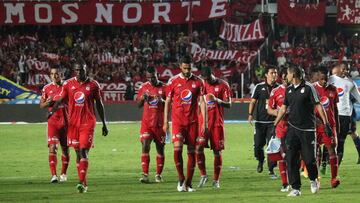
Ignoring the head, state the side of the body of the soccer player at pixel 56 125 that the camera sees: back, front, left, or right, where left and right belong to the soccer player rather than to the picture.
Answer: front

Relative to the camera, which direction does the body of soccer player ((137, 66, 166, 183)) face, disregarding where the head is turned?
toward the camera

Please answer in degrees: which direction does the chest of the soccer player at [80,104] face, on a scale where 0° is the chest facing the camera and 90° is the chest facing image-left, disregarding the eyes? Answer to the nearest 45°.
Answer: approximately 0°

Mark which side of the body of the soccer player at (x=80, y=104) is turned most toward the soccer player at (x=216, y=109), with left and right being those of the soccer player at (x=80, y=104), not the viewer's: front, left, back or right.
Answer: left

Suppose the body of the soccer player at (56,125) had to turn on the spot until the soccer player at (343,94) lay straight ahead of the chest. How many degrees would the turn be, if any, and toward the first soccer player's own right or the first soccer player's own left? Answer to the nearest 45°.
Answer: approximately 90° to the first soccer player's own left

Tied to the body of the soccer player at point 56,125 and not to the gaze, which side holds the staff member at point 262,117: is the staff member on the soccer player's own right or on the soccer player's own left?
on the soccer player's own left

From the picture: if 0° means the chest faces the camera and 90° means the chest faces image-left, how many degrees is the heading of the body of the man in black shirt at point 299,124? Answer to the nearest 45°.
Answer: approximately 45°

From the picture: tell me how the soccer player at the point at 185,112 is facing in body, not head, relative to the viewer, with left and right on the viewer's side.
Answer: facing the viewer

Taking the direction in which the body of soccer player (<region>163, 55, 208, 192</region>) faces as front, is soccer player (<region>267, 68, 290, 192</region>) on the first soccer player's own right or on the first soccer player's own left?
on the first soccer player's own left
